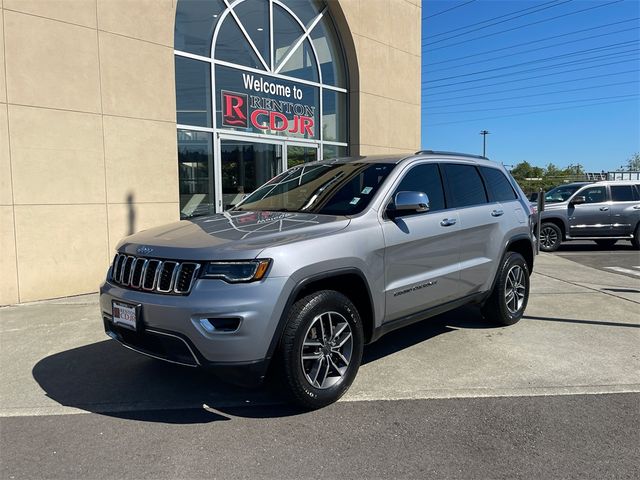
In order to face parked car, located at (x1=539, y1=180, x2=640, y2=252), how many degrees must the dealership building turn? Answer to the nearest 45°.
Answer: approximately 45° to its left

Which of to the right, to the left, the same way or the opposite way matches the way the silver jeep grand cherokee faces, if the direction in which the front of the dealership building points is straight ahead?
to the right

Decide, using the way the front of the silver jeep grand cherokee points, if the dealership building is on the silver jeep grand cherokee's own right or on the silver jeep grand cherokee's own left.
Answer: on the silver jeep grand cherokee's own right

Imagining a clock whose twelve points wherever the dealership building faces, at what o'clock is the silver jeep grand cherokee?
The silver jeep grand cherokee is roughly at 1 o'clock from the dealership building.

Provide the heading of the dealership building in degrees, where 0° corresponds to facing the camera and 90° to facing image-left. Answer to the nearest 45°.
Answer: approximately 315°

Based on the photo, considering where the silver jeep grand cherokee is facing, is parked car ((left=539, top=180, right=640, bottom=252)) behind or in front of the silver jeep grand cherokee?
behind
